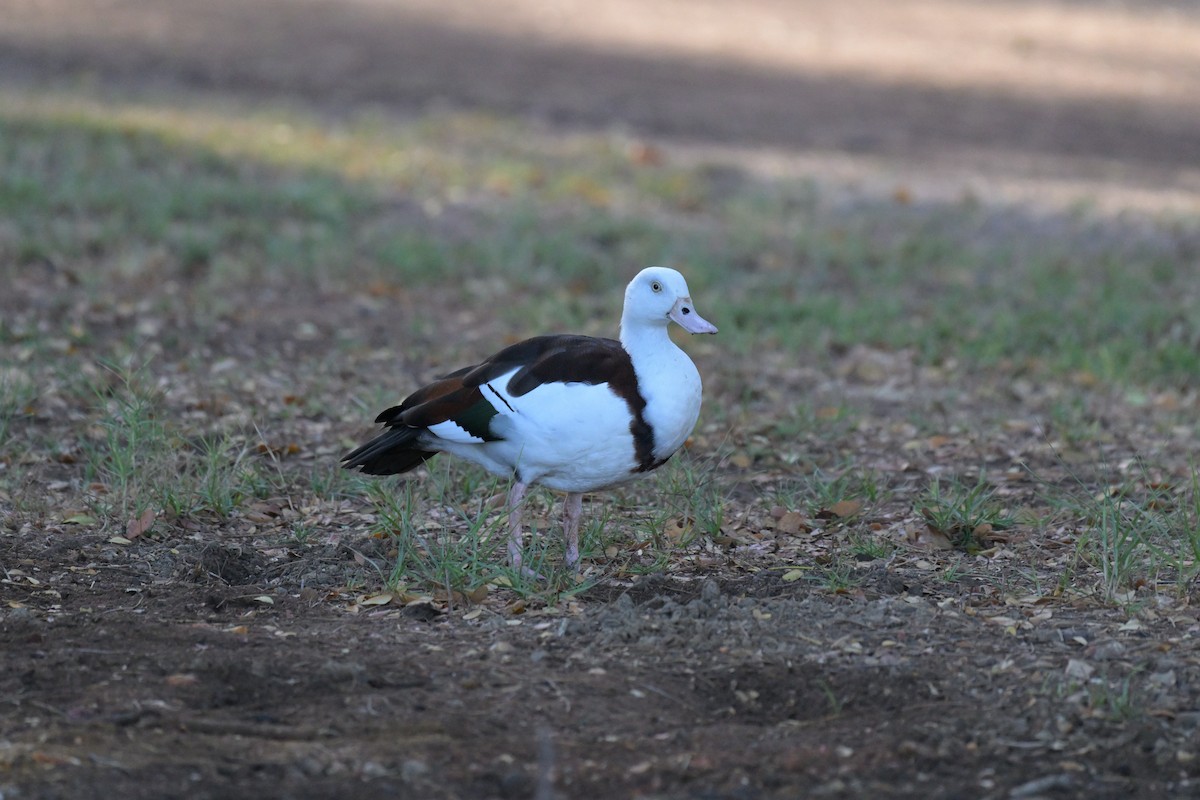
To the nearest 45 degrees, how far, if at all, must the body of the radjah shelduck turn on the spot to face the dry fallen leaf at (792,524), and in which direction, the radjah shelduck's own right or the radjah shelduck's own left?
approximately 45° to the radjah shelduck's own left

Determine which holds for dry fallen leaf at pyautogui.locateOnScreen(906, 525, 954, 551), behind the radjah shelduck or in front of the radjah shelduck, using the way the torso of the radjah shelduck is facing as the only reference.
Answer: in front

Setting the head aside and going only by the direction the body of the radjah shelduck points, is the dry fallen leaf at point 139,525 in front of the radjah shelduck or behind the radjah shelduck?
behind

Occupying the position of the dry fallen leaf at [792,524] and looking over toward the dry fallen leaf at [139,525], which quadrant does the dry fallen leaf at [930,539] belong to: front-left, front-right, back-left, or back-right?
back-left

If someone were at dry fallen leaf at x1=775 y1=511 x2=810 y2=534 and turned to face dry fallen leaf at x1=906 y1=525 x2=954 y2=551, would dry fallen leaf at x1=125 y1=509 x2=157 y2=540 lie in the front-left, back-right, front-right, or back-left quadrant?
back-right

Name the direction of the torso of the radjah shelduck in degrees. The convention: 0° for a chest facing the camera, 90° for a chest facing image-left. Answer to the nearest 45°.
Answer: approximately 270°

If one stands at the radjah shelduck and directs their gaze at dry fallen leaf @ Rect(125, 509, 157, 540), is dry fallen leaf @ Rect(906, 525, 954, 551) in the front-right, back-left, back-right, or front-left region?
back-right
